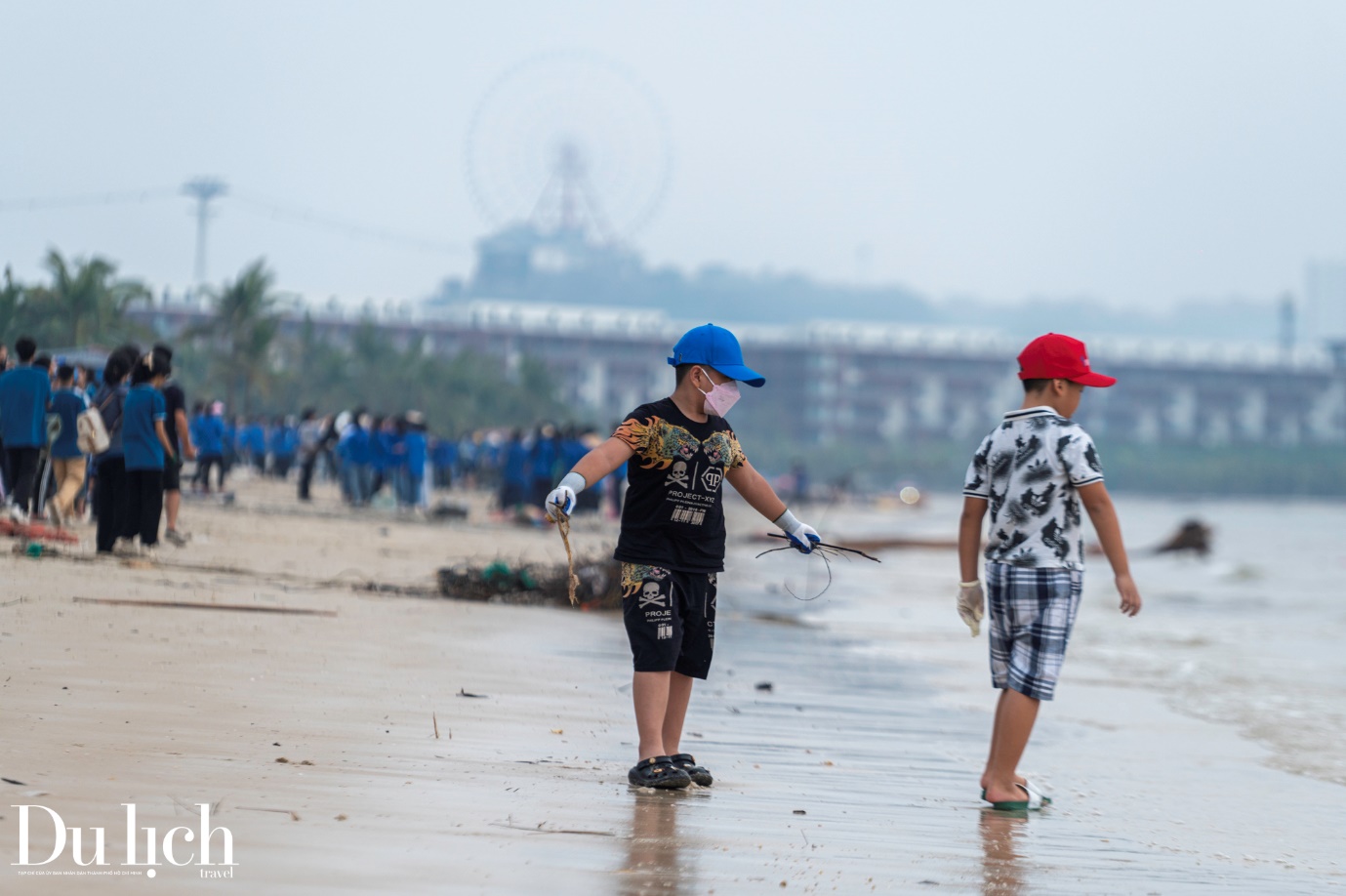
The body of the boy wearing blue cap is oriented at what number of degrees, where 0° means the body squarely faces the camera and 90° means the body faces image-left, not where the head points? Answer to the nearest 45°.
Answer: approximately 315°

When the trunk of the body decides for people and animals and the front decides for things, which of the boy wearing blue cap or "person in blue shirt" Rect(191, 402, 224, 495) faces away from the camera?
the person in blue shirt

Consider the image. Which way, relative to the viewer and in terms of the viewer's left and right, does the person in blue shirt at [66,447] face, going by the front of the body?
facing away from the viewer

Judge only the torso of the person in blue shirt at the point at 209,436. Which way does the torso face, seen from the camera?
away from the camera

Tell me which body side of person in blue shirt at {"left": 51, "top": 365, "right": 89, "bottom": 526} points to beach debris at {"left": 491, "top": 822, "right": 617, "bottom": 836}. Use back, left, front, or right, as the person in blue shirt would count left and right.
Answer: back

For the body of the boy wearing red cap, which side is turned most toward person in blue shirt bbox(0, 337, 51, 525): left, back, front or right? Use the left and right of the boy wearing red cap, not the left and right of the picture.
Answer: left

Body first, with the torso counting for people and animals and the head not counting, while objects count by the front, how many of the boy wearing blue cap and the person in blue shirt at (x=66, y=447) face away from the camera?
1

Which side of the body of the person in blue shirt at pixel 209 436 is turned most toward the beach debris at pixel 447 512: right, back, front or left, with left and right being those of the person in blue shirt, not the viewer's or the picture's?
right

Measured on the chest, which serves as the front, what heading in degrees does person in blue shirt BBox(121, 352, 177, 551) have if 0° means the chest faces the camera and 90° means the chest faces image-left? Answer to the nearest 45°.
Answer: approximately 225°
